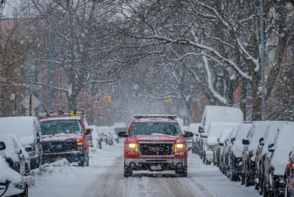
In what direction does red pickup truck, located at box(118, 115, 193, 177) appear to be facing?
toward the camera

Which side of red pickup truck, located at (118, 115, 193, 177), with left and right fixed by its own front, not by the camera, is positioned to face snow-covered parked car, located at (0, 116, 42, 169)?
right

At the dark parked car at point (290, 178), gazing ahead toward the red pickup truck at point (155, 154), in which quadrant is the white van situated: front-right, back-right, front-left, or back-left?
front-right

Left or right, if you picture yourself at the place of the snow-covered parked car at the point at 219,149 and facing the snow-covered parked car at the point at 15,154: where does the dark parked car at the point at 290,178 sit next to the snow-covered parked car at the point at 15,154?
left

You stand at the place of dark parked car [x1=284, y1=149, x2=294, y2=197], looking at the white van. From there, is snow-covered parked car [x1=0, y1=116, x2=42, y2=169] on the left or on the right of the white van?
left

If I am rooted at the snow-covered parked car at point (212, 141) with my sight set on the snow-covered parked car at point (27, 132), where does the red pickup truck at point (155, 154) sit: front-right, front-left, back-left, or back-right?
front-left
